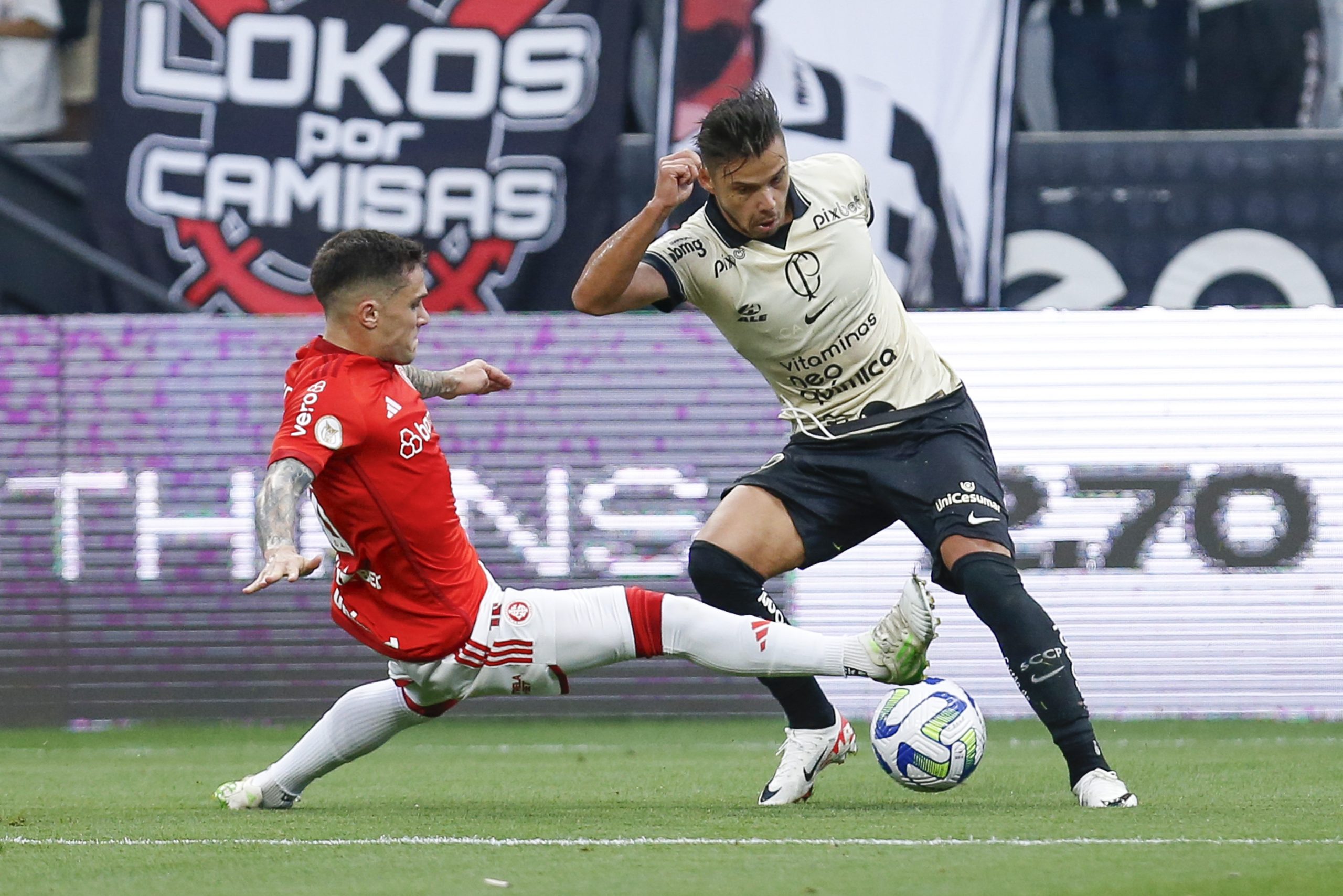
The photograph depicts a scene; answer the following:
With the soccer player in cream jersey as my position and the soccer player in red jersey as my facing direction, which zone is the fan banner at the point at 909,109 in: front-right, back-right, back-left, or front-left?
back-right

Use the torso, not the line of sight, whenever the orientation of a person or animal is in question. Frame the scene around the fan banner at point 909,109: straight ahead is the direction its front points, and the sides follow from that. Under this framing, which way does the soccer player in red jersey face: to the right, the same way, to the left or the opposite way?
to the left

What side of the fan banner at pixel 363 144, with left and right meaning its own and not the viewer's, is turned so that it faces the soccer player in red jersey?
front

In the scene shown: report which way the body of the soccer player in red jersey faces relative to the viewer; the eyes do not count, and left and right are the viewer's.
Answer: facing to the right of the viewer

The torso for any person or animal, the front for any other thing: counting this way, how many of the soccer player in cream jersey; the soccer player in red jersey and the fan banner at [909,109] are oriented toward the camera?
2

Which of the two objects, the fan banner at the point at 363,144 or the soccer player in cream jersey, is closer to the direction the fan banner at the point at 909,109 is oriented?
the soccer player in cream jersey

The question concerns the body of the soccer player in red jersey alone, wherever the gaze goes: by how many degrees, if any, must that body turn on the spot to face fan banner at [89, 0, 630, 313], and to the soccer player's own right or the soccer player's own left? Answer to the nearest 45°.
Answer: approximately 90° to the soccer player's own left

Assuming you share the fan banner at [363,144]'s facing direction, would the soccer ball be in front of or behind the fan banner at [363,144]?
in front

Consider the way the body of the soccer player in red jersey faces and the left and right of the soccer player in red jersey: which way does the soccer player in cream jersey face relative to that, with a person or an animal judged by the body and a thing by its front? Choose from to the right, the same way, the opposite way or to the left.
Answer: to the right

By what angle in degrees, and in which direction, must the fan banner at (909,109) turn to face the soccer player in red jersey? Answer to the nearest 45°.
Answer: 0° — it already faces them

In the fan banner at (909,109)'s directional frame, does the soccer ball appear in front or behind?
in front
